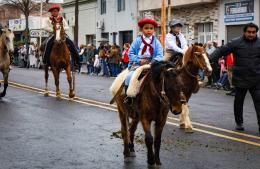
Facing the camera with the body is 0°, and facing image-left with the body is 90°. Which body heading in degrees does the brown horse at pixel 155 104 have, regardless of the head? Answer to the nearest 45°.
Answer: approximately 315°

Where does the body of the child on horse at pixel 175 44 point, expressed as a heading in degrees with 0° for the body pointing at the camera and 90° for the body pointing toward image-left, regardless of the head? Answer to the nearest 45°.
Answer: approximately 315°

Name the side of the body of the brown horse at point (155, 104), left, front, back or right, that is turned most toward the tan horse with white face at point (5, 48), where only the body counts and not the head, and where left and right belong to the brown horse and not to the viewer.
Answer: back

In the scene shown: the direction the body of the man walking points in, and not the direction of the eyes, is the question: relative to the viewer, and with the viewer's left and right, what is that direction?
facing the viewer

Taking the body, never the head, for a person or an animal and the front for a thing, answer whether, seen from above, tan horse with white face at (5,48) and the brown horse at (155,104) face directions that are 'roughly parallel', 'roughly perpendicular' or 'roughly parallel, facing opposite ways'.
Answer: roughly parallel

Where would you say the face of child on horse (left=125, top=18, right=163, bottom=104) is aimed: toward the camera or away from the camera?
toward the camera

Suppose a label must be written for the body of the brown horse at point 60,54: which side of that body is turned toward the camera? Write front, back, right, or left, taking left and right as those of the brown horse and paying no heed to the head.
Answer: front

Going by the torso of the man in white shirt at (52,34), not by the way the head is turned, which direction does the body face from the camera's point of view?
toward the camera
